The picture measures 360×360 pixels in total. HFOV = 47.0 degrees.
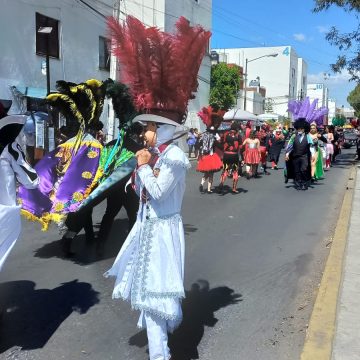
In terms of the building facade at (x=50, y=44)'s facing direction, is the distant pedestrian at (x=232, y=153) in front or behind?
in front

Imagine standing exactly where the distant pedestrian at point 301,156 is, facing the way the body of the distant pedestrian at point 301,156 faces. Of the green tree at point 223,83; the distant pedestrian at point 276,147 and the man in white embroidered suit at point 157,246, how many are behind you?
2

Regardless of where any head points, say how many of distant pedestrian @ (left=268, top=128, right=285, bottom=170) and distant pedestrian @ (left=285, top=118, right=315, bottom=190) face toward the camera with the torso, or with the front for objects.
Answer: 2

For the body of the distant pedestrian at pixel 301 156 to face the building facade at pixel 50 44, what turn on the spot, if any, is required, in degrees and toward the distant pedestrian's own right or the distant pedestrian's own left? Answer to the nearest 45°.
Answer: approximately 90° to the distant pedestrian's own right

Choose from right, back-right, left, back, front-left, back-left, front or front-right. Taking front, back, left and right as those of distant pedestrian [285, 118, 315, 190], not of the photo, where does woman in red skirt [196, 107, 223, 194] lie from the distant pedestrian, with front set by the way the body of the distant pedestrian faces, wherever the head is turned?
front-right

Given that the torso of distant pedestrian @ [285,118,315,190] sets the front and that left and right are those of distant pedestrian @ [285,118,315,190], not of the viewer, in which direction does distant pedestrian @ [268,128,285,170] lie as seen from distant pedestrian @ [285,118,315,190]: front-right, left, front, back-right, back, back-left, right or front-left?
back

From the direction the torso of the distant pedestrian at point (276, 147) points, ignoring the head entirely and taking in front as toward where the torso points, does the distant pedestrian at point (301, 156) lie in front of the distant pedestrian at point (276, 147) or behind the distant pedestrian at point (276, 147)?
in front

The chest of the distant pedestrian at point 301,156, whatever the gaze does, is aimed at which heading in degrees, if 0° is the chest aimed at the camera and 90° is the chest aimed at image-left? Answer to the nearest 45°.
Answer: approximately 0°

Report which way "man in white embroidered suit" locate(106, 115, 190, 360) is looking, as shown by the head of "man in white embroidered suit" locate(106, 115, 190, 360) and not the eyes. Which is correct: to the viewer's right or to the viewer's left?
to the viewer's left
